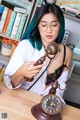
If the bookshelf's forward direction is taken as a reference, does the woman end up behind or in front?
in front

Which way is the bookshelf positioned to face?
toward the camera

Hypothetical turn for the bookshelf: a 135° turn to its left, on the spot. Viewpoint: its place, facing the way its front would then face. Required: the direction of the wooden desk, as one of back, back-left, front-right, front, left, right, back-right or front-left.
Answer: back-right

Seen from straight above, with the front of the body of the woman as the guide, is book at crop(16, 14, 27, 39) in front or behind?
behind

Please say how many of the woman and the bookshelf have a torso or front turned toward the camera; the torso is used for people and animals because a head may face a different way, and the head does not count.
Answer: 2

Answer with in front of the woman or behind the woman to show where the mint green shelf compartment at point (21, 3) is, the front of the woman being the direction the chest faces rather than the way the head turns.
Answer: behind
